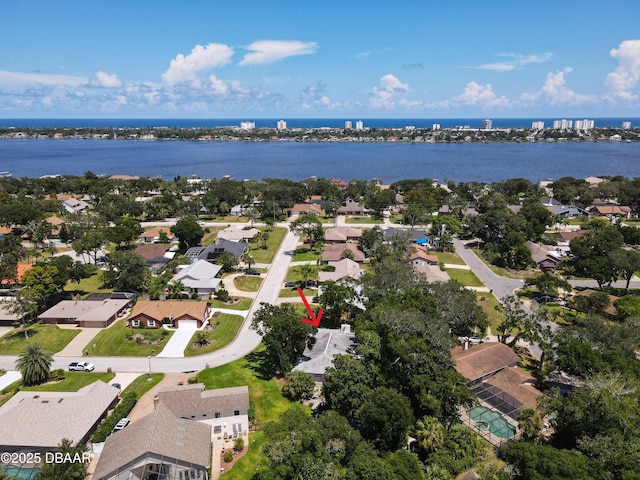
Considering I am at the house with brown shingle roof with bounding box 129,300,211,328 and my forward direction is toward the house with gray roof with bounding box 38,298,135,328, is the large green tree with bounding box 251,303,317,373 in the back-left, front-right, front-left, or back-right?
back-left

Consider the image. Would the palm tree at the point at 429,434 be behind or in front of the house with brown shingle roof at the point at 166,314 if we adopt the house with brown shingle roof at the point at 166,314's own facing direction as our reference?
in front

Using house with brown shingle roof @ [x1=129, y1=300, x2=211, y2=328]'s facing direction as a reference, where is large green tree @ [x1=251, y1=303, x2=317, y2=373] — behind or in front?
in front

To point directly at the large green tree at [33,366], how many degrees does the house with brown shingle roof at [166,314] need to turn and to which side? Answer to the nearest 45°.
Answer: approximately 45° to its right

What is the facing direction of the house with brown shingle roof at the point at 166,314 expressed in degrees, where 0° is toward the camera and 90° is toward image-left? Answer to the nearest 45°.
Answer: approximately 0°

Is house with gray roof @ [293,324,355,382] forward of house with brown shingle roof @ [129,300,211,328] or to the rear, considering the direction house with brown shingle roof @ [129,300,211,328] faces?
forward
